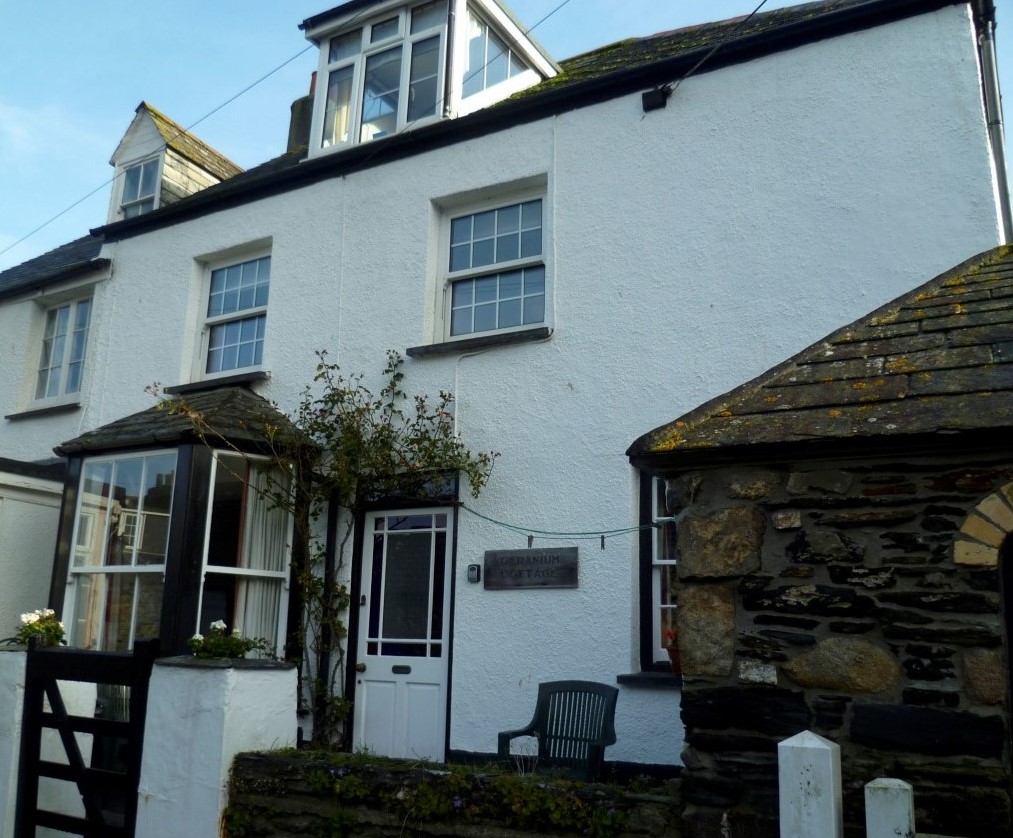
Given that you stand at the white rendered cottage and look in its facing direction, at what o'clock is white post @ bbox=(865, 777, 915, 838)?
The white post is roughly at 10 o'clock from the white rendered cottage.

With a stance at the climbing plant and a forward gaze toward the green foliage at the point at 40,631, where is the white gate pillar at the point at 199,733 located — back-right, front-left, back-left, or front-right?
front-left

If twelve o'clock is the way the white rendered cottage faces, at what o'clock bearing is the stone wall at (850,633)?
The stone wall is roughly at 10 o'clock from the white rendered cottage.

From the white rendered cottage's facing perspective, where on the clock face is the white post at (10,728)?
The white post is roughly at 1 o'clock from the white rendered cottage.

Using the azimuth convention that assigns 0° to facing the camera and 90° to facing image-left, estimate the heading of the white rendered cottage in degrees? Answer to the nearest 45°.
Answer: approximately 45°

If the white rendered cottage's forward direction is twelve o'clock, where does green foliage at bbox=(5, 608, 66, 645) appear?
The green foliage is roughly at 1 o'clock from the white rendered cottage.

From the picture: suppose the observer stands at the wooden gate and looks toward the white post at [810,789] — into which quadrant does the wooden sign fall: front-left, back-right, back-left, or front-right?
front-left
